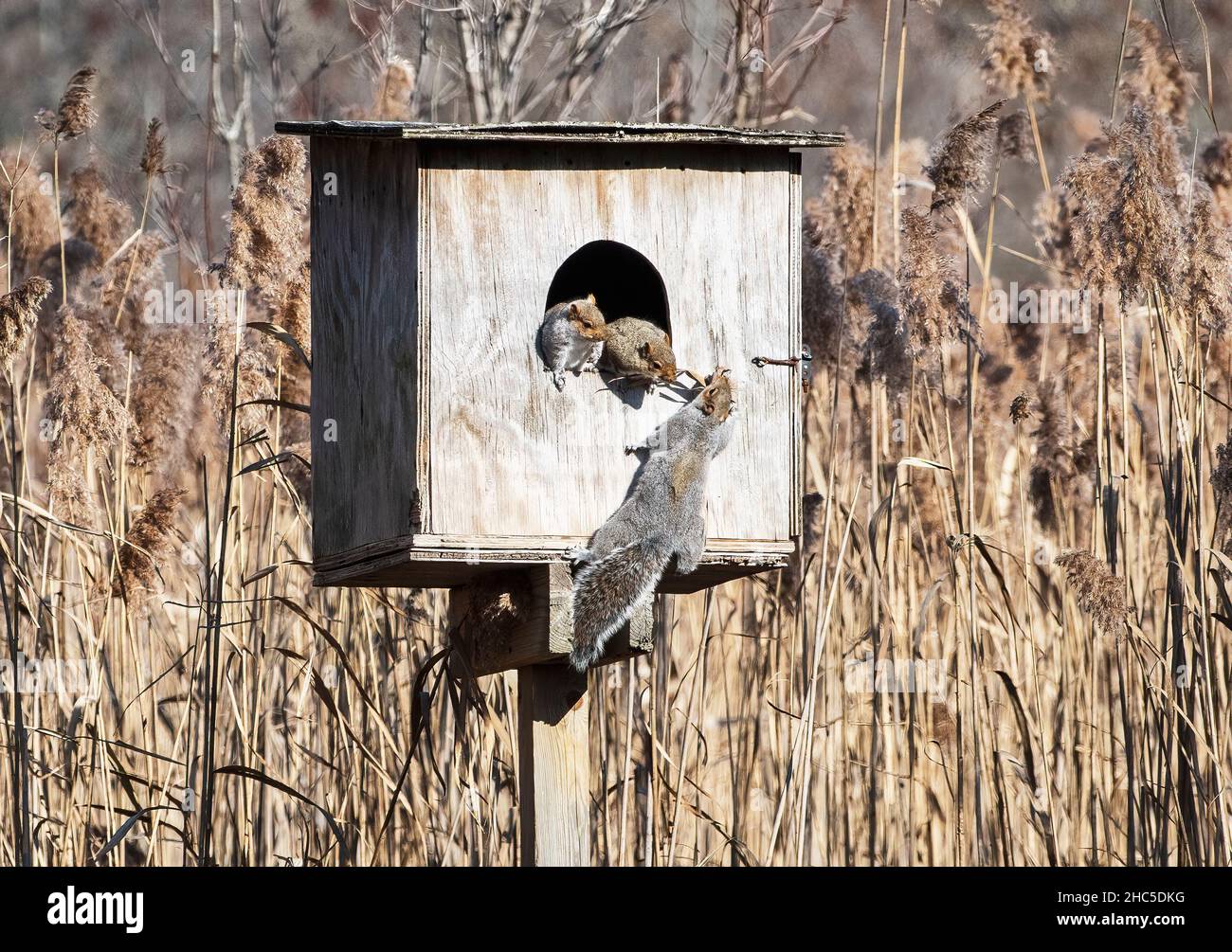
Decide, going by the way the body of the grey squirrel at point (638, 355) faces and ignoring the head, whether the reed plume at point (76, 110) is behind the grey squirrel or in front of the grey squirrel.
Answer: behind

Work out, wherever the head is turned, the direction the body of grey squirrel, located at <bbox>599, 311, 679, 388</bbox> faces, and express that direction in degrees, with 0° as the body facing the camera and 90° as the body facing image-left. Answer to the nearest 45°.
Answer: approximately 315°

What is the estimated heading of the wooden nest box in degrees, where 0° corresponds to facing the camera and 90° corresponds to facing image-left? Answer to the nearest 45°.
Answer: approximately 0°

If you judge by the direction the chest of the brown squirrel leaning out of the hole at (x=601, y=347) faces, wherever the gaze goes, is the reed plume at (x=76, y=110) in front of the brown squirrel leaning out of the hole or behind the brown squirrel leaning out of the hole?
behind
